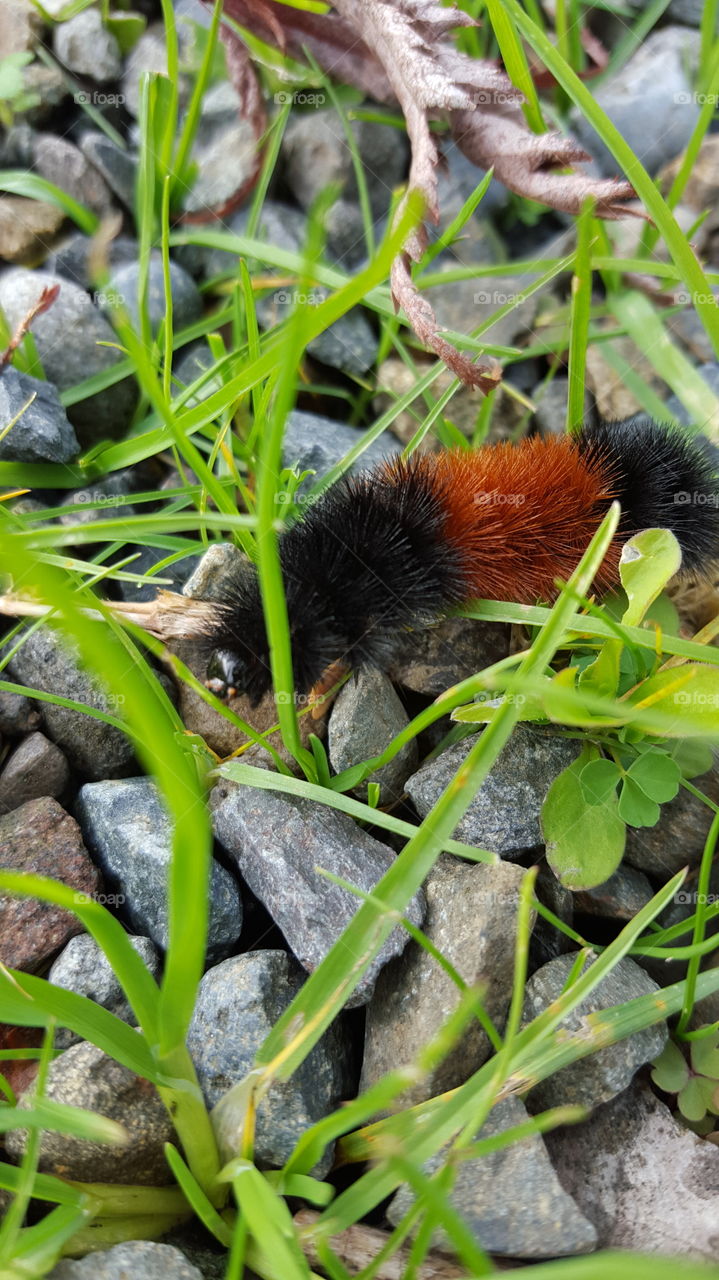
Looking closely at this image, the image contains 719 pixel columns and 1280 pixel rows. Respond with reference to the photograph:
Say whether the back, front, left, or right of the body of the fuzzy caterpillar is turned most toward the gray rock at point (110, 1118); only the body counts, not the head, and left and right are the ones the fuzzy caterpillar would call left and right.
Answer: front

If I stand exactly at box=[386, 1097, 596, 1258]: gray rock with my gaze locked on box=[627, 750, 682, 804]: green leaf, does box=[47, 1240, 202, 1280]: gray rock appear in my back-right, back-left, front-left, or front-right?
back-left

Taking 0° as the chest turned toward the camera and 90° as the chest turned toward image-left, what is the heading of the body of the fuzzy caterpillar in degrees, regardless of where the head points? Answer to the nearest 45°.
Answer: approximately 45°

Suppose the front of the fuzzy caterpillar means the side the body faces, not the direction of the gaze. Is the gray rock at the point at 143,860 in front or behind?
in front

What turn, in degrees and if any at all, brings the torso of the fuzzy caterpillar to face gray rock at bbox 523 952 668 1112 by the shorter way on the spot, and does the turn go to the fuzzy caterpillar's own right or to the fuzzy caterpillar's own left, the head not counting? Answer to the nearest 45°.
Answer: approximately 45° to the fuzzy caterpillar's own left

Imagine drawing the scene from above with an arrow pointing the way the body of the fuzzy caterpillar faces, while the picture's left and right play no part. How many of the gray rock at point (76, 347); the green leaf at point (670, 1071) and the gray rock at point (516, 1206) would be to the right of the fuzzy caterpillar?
1

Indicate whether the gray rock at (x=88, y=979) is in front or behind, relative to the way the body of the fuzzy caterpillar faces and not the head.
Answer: in front

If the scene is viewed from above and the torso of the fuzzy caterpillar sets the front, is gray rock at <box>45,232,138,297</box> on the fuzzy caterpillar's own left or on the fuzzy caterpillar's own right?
on the fuzzy caterpillar's own right

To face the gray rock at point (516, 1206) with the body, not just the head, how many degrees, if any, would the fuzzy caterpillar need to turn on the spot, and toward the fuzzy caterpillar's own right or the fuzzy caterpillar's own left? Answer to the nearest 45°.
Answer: approximately 45° to the fuzzy caterpillar's own left
